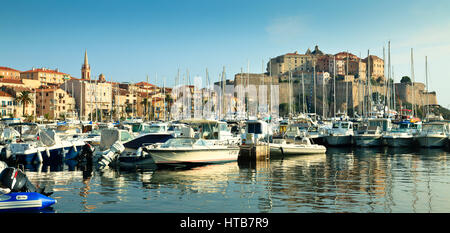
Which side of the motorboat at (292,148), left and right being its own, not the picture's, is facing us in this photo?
right

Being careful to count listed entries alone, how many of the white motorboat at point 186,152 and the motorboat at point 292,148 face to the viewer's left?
1

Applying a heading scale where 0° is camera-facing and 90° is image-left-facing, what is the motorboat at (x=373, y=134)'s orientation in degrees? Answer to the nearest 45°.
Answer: approximately 45°

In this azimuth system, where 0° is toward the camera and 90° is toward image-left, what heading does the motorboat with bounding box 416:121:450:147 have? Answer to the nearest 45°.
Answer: approximately 45°

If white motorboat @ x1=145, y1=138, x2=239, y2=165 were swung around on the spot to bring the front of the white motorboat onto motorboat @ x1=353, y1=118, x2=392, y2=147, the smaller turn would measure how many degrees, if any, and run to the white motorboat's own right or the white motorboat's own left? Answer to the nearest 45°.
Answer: approximately 135° to the white motorboat's own right

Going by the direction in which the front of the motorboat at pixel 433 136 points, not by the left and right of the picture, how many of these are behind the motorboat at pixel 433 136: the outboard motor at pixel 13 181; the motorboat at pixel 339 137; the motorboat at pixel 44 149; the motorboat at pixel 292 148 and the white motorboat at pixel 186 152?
0

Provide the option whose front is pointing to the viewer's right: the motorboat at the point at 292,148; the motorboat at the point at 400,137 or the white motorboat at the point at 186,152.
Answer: the motorboat at the point at 292,148

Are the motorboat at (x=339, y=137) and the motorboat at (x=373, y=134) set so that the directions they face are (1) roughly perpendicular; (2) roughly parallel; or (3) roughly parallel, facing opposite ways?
roughly parallel

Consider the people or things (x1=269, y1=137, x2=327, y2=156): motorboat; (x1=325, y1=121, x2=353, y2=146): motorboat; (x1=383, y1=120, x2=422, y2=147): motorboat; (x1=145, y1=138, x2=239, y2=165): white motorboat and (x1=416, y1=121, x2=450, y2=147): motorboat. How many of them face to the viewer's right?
1

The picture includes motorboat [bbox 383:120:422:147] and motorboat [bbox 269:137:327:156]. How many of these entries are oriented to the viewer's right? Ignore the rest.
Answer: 1

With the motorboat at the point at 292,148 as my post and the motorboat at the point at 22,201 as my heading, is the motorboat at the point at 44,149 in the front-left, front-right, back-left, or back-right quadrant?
front-right

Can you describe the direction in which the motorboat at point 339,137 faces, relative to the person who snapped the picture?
facing the viewer and to the left of the viewer

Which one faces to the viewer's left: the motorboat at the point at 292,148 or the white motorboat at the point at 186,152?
the white motorboat

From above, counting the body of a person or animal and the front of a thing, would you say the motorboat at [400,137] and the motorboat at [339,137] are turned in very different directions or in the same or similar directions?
same or similar directions

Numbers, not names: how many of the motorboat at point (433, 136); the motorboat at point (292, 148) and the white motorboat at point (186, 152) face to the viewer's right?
1

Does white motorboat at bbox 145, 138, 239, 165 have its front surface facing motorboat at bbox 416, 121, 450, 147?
no
